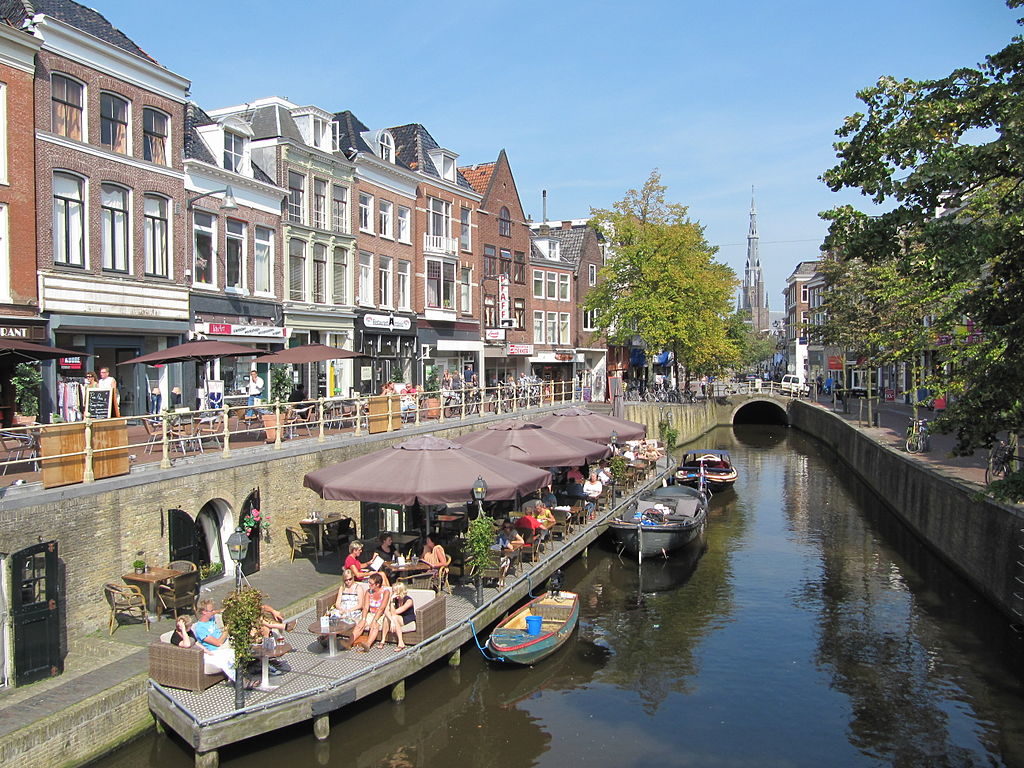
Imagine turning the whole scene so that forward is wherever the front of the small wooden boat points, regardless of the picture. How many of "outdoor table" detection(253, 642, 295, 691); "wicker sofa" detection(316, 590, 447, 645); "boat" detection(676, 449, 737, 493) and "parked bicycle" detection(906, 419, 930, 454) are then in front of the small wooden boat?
2

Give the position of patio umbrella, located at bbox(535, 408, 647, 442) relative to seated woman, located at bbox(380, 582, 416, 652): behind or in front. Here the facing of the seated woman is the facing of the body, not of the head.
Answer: behind

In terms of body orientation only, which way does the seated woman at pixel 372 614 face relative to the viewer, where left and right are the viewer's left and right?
facing the viewer and to the left of the viewer

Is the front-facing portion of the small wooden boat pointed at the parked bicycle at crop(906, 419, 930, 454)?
no

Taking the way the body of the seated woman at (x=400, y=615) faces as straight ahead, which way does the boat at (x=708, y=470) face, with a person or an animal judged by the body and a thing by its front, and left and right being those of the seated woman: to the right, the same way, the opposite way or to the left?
the same way

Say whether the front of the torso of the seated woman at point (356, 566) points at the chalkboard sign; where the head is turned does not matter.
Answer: no

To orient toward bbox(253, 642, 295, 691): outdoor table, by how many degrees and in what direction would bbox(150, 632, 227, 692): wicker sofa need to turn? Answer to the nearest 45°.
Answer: approximately 45° to its right

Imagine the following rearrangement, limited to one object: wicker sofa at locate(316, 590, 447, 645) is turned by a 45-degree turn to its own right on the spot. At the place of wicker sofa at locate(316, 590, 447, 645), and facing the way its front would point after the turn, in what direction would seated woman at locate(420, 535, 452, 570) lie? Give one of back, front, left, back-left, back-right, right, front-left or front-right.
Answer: right

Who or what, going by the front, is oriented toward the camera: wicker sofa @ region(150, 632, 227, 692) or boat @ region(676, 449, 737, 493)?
the boat

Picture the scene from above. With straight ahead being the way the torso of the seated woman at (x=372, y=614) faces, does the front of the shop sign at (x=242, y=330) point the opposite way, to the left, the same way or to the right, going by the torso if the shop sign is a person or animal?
to the left

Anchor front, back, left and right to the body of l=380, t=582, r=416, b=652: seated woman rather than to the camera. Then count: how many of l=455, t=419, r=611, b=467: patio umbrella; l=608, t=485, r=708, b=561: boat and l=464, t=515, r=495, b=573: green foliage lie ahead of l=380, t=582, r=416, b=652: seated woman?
0

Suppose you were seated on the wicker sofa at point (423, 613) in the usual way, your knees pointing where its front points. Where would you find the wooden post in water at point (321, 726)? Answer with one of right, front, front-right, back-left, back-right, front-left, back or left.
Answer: front

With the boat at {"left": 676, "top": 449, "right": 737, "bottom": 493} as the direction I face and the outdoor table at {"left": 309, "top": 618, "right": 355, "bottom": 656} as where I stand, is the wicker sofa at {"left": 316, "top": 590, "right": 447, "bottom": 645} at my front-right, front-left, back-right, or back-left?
front-right

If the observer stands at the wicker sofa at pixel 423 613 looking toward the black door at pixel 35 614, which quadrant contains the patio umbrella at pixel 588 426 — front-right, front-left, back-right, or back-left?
back-right
